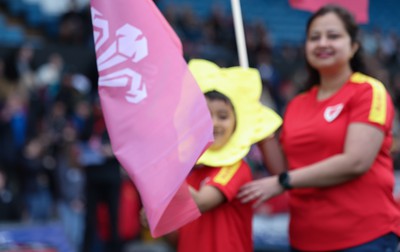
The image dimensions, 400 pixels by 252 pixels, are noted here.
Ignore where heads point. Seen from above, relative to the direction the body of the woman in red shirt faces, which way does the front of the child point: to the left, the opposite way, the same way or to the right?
the same way

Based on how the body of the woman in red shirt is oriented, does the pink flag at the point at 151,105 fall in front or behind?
in front

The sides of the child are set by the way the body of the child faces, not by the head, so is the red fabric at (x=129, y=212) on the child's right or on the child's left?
on the child's right

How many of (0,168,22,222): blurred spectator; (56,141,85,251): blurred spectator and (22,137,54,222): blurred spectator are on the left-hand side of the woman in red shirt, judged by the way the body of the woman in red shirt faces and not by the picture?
0

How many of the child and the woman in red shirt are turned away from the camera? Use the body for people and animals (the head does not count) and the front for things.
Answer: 0

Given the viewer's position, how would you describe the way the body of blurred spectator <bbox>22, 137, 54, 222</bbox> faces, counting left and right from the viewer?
facing the viewer

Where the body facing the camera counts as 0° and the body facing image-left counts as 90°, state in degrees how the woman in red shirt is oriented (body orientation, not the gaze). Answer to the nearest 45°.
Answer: approximately 45°

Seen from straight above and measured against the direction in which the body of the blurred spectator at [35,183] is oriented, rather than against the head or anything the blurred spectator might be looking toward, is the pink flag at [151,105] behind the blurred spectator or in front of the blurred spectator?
in front

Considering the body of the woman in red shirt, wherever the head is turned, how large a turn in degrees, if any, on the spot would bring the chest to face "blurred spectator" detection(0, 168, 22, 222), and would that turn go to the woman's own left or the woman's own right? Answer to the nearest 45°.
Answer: approximately 90° to the woman's own right

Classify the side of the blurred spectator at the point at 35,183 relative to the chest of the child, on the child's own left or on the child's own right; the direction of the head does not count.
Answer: on the child's own right

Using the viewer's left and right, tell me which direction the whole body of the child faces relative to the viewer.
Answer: facing the viewer and to the left of the viewer
